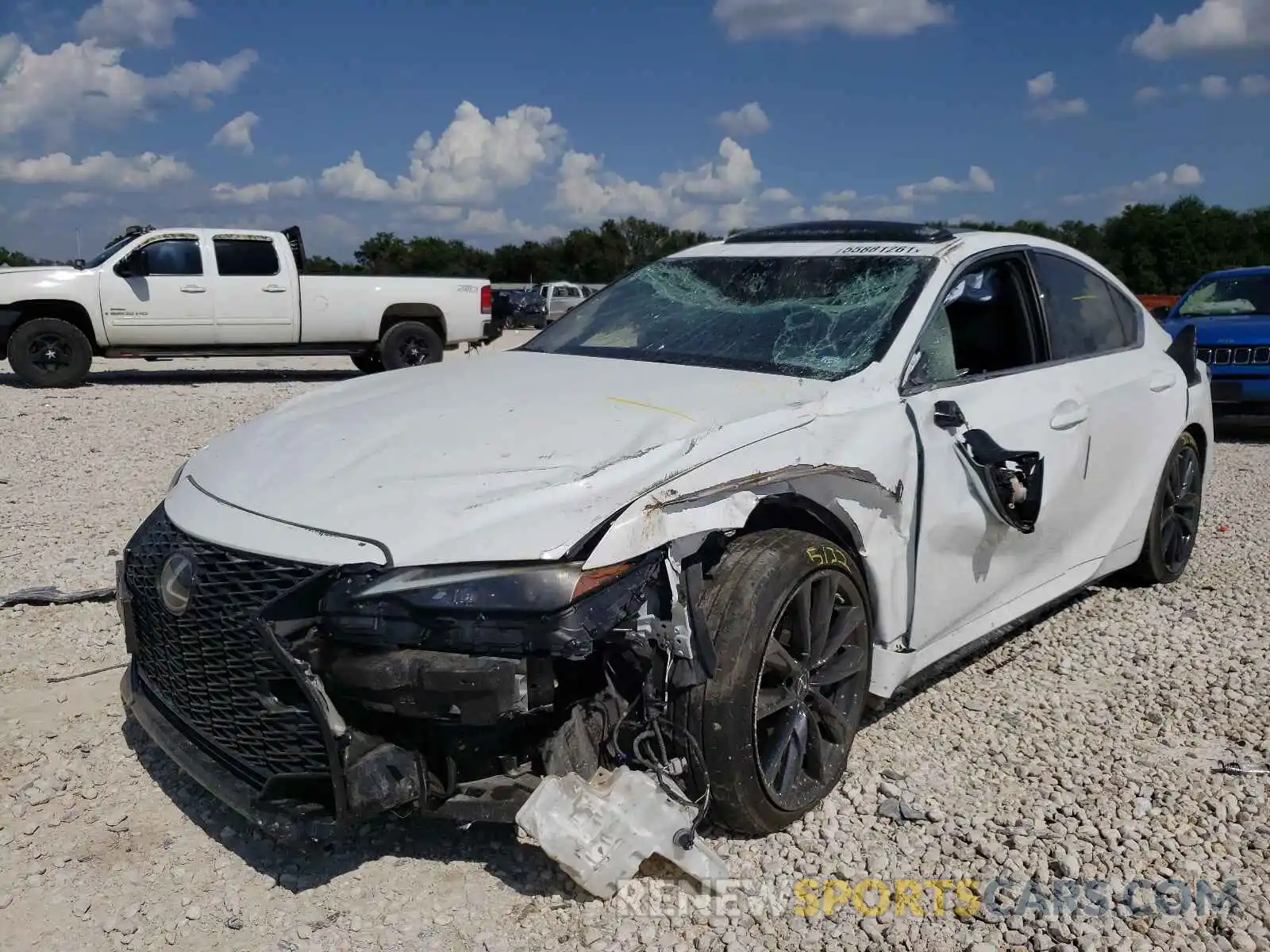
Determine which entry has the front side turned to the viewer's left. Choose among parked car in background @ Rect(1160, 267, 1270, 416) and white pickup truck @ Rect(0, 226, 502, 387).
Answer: the white pickup truck

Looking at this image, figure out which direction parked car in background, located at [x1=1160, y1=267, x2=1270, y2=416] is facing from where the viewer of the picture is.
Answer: facing the viewer

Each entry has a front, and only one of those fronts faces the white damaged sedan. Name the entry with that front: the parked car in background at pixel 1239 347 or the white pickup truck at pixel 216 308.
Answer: the parked car in background

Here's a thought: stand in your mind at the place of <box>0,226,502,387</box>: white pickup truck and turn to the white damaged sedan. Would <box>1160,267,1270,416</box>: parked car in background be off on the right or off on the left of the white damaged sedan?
left

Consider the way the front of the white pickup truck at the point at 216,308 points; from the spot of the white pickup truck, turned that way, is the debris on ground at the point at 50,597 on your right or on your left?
on your left

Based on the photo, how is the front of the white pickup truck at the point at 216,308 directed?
to the viewer's left

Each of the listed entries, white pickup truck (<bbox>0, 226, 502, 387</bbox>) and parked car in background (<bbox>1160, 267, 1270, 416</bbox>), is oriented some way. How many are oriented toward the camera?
1

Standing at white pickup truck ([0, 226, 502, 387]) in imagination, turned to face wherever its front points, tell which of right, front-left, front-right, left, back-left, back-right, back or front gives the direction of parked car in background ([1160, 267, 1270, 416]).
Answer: back-left

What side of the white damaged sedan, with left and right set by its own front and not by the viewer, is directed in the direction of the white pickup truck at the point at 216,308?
right

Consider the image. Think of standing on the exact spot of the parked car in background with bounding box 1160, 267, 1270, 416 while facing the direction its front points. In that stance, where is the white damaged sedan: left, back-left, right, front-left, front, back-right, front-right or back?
front

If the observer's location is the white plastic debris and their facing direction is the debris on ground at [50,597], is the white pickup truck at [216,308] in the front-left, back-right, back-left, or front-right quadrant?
front-right

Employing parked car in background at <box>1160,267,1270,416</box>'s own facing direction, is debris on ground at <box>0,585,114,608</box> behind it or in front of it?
in front

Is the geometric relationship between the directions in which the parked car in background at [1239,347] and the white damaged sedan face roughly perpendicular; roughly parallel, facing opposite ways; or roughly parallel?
roughly parallel

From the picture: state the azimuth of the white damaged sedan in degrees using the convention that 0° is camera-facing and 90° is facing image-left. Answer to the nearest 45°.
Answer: approximately 45°

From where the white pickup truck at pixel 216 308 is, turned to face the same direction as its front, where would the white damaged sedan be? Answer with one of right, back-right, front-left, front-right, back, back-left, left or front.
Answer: left

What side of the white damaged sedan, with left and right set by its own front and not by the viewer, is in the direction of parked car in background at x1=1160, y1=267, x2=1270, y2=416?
back

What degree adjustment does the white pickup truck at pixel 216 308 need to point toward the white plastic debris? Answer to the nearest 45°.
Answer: approximately 90° to its left
